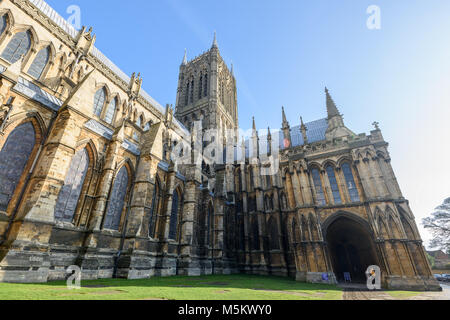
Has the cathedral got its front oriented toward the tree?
no

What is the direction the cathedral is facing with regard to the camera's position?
facing the viewer and to the left of the viewer
